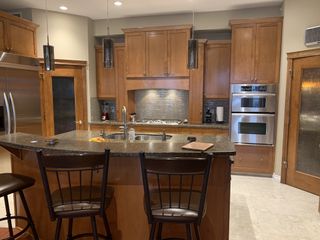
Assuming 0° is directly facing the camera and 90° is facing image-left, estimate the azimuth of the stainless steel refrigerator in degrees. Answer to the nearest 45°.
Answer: approximately 315°

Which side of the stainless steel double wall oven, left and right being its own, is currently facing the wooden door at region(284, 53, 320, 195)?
left

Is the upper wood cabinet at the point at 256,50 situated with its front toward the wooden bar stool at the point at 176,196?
yes

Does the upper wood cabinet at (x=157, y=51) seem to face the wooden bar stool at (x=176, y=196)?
yes

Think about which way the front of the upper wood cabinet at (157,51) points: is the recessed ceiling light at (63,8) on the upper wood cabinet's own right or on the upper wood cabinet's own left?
on the upper wood cabinet's own right

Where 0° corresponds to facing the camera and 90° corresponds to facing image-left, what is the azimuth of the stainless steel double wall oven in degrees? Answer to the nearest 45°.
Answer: approximately 0°

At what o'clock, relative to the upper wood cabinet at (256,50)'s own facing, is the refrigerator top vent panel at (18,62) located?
The refrigerator top vent panel is roughly at 2 o'clock from the upper wood cabinet.
